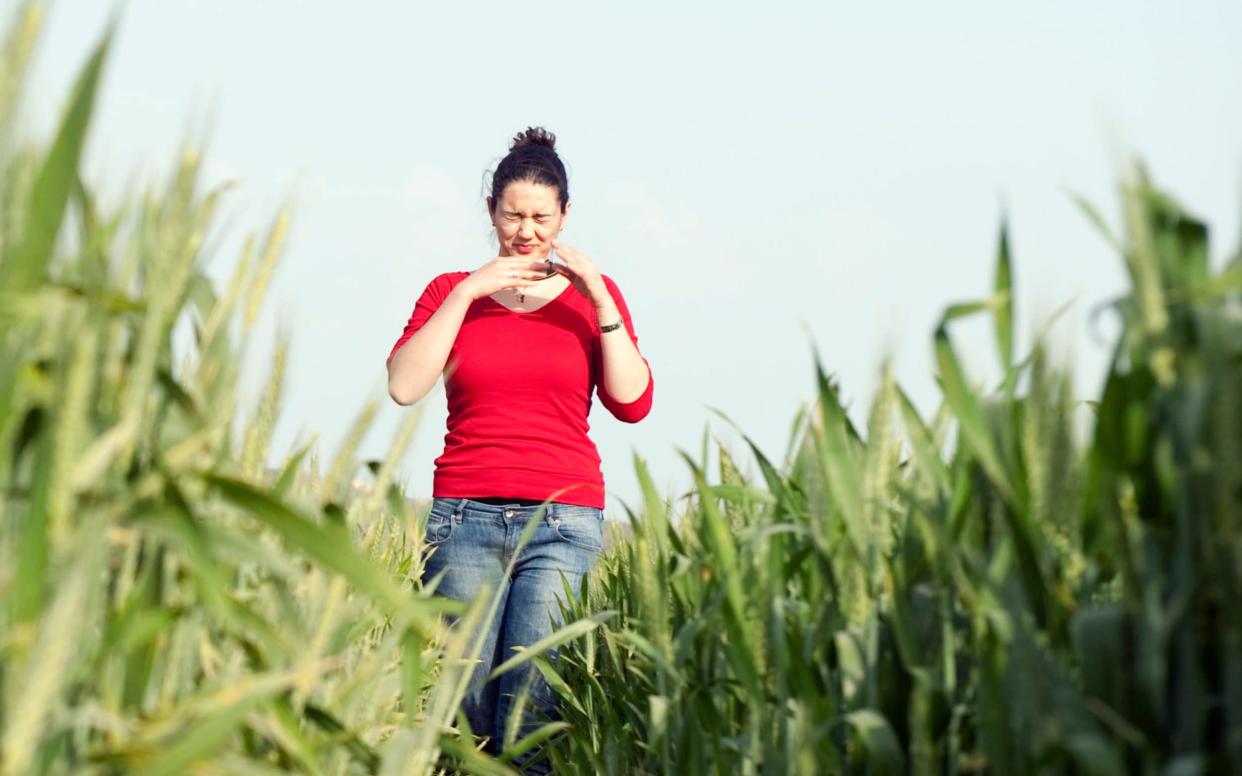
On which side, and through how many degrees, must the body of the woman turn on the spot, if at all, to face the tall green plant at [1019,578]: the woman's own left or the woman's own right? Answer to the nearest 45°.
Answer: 0° — they already face it

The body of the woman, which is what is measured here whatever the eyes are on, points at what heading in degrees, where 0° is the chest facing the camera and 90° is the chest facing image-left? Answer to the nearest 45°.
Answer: approximately 0°
